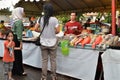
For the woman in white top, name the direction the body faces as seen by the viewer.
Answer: away from the camera

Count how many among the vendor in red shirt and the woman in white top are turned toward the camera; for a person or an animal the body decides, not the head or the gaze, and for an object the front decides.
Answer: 1

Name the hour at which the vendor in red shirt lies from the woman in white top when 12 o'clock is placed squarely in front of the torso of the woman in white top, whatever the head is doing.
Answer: The vendor in red shirt is roughly at 1 o'clock from the woman in white top.

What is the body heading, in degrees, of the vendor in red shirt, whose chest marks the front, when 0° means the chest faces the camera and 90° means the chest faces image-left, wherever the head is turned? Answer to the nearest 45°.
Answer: approximately 0°

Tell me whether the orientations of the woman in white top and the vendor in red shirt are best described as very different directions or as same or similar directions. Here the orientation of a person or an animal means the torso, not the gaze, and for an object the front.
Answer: very different directions
